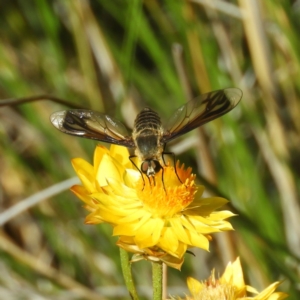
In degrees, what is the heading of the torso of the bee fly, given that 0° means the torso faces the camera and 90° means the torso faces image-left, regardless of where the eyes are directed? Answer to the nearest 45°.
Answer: approximately 0°
